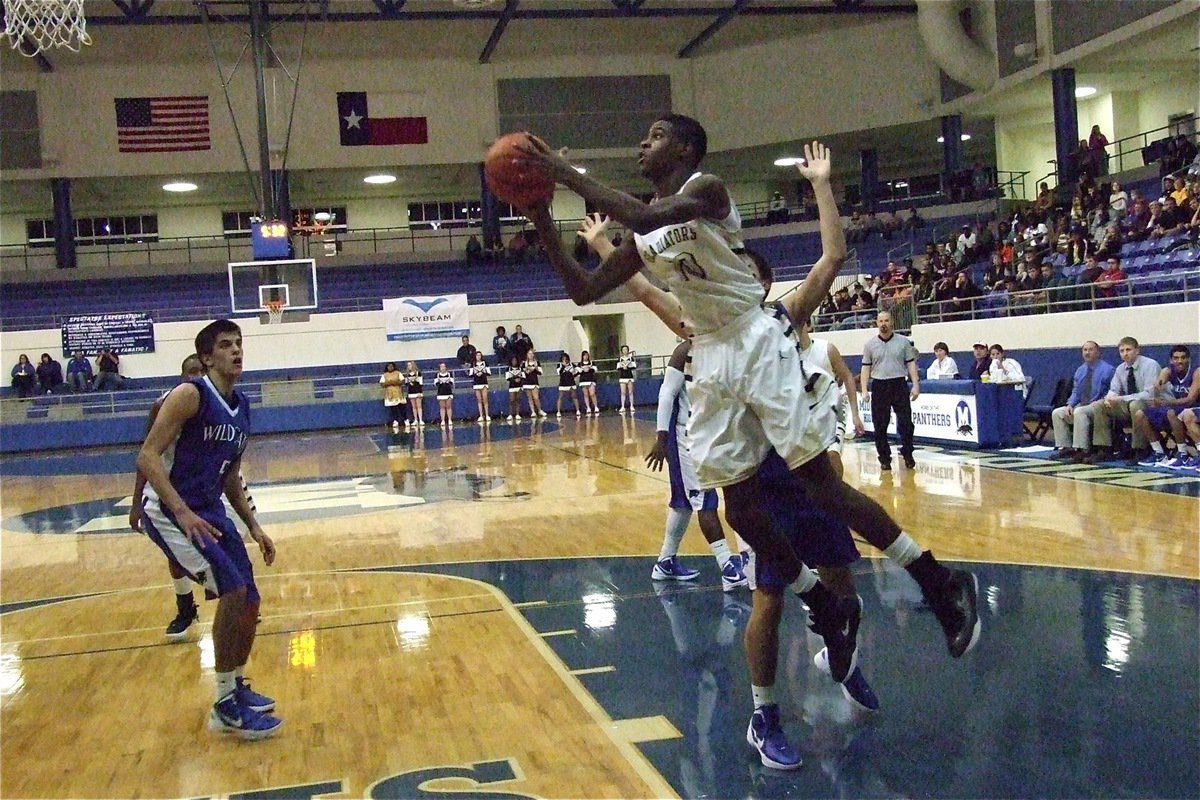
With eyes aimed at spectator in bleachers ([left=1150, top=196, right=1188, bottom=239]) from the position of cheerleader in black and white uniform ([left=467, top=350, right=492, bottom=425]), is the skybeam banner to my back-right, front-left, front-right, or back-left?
back-left

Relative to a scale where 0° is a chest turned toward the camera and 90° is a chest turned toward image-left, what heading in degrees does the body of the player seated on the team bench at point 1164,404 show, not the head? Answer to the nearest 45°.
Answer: approximately 45°

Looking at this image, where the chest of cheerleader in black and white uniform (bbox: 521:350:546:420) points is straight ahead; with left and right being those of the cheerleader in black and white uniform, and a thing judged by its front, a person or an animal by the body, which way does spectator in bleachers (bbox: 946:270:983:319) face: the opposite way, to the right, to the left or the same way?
to the right

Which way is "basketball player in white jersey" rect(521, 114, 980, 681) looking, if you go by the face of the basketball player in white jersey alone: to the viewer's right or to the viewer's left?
to the viewer's left

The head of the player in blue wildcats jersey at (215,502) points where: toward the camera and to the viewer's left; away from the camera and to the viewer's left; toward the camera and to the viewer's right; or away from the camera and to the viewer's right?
toward the camera and to the viewer's right
